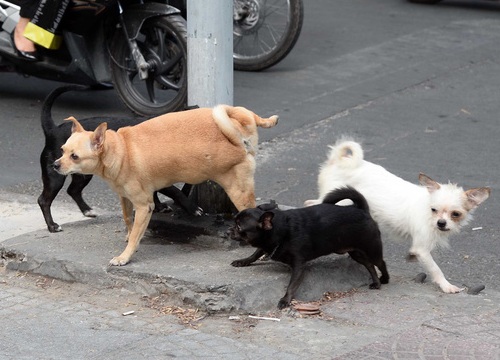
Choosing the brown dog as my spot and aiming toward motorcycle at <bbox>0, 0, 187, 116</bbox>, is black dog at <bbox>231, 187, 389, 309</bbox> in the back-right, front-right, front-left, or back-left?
back-right

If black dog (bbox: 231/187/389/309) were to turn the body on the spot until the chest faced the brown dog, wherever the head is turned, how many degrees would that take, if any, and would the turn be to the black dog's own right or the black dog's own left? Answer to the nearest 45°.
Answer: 0° — it already faces it

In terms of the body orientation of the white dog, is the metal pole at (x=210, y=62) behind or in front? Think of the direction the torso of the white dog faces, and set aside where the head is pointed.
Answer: behind

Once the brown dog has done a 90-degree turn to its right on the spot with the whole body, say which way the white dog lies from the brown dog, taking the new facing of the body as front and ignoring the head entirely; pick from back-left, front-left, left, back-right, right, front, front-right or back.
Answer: right

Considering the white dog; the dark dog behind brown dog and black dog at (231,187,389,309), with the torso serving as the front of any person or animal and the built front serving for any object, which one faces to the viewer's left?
the black dog

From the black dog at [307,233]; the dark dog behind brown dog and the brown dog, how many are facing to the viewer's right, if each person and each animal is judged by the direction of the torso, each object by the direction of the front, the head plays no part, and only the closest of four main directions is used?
1

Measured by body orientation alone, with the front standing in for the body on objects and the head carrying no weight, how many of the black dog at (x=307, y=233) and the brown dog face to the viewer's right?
0

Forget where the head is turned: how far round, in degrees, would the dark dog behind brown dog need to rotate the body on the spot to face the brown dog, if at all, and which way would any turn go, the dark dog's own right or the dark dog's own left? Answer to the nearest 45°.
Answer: approximately 45° to the dark dog's own right

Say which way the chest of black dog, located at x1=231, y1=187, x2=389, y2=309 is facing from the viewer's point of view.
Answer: to the viewer's left

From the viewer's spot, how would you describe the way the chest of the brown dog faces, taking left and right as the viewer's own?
facing to the left of the viewer

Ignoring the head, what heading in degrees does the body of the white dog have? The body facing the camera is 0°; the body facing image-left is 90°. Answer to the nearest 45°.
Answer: approximately 315°

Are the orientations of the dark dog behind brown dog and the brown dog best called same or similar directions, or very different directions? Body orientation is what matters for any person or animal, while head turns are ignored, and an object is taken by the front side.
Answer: very different directions

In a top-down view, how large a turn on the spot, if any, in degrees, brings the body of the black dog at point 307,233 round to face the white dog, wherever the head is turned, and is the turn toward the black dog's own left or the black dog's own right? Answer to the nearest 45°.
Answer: approximately 135° to the black dog's own right
